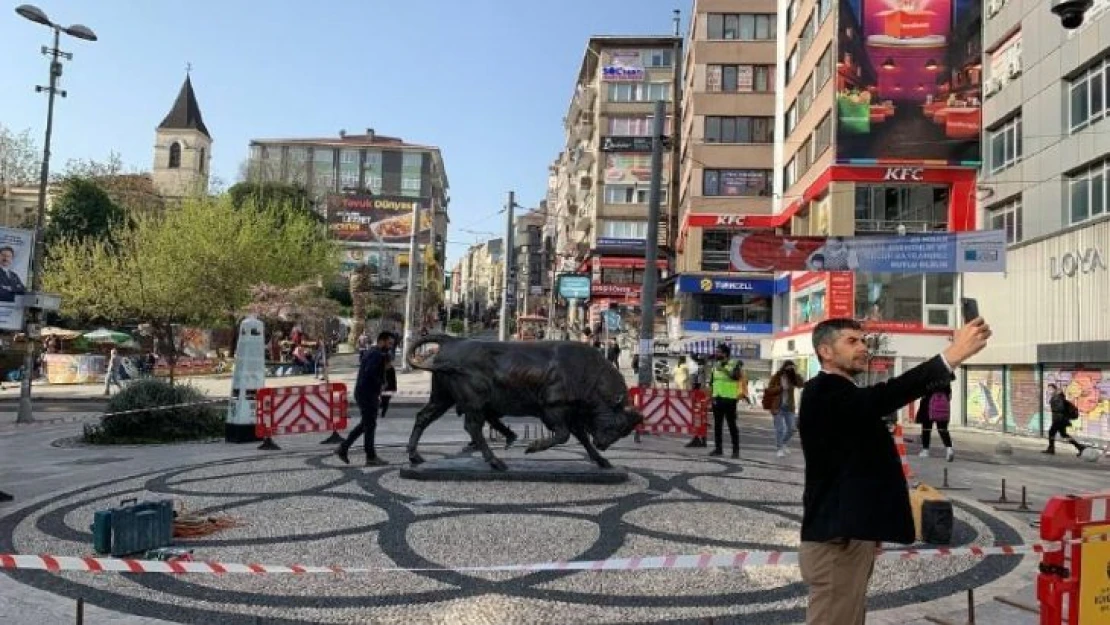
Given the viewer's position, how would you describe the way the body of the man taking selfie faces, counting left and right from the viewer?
facing to the right of the viewer

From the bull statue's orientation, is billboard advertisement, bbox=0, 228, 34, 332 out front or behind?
behind

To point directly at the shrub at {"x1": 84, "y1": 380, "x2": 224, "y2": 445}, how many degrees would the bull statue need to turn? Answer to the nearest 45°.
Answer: approximately 135° to its left

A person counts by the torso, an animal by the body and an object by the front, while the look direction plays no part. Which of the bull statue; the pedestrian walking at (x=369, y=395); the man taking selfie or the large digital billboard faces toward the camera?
the large digital billboard

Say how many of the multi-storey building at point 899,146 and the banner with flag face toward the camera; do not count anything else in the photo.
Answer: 2

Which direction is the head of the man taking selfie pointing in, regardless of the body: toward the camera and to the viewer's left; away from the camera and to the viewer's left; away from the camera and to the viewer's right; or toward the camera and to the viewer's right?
toward the camera and to the viewer's right

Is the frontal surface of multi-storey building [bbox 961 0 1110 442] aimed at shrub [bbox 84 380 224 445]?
yes
